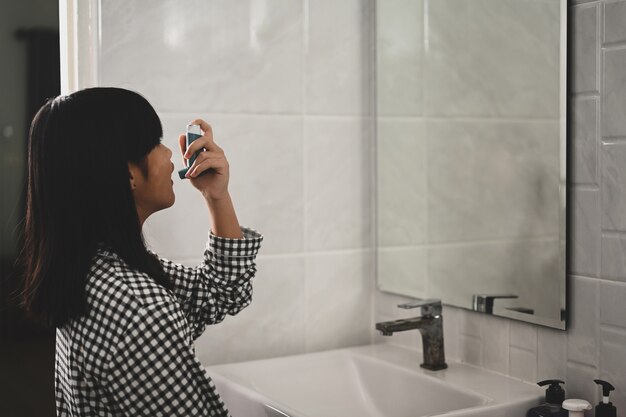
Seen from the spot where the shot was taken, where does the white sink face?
facing the viewer and to the left of the viewer

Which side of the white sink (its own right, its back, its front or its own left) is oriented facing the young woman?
front

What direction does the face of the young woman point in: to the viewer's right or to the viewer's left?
to the viewer's right

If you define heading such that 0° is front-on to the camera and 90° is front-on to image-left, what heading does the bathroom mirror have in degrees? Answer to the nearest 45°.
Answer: approximately 45°

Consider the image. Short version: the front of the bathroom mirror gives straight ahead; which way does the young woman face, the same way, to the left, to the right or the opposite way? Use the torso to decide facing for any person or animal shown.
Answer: the opposite way

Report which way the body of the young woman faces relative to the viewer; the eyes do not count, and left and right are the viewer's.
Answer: facing away from the viewer and to the right of the viewer

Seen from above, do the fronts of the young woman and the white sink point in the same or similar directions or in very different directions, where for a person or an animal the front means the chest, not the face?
very different directions

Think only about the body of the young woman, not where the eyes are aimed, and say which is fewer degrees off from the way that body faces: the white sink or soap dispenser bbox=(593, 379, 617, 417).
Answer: the white sink

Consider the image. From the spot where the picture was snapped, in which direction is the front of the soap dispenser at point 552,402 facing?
facing to the left of the viewer

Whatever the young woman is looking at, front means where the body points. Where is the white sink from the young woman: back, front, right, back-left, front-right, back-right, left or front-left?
front
